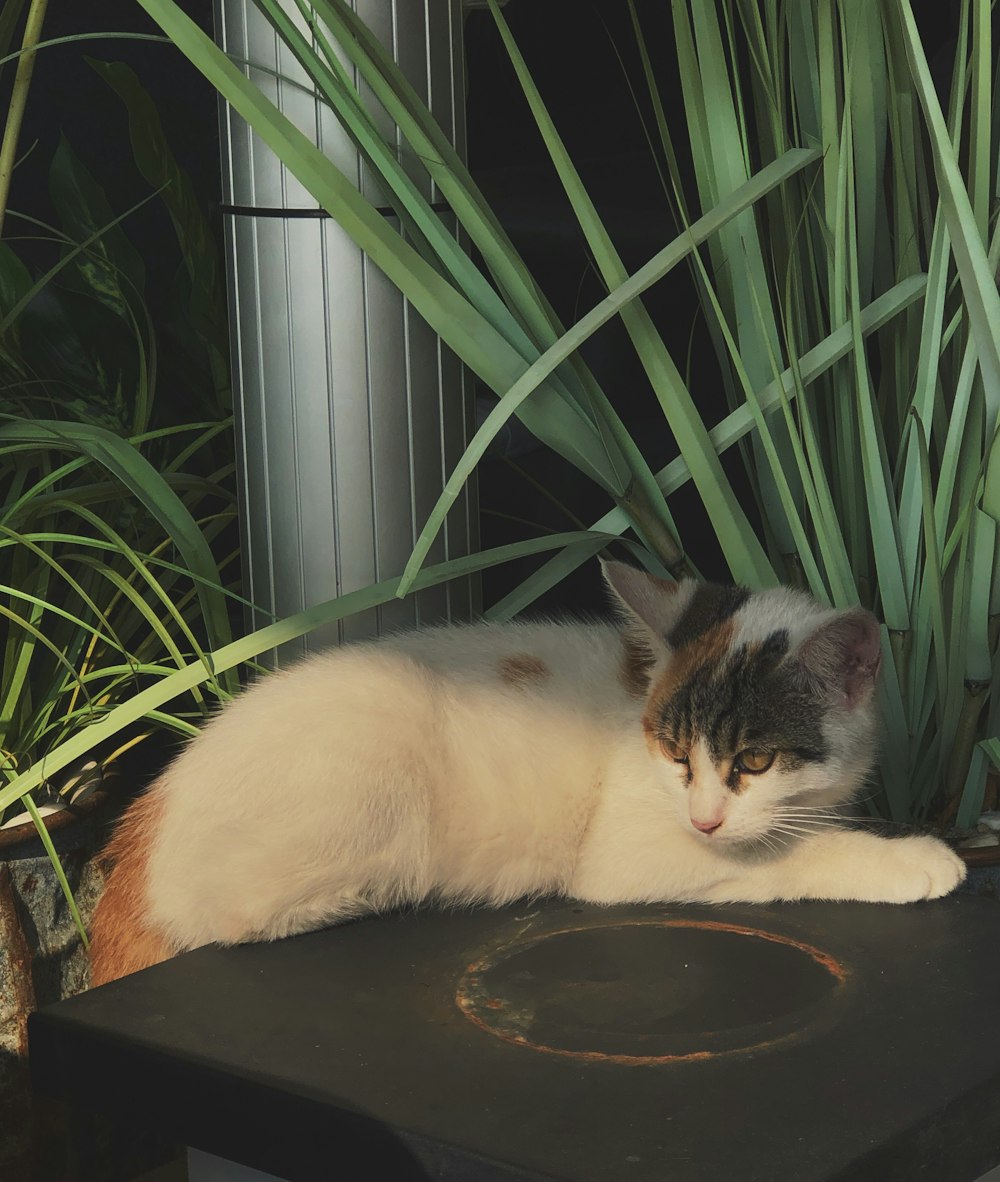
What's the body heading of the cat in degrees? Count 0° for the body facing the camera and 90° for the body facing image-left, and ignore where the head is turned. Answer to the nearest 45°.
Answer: approximately 270°

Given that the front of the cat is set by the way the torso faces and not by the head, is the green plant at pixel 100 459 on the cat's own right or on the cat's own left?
on the cat's own left
